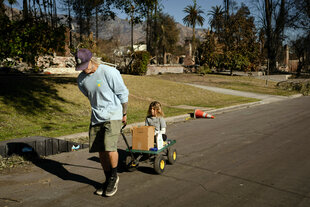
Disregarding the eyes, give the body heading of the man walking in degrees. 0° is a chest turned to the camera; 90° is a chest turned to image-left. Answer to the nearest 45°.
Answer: approximately 45°

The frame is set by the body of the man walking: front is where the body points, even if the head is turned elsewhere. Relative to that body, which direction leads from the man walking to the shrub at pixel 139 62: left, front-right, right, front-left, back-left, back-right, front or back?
back-right

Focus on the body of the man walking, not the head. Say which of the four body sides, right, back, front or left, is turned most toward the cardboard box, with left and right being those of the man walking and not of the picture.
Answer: back

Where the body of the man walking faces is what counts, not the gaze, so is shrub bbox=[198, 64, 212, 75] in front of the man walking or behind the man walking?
behind
